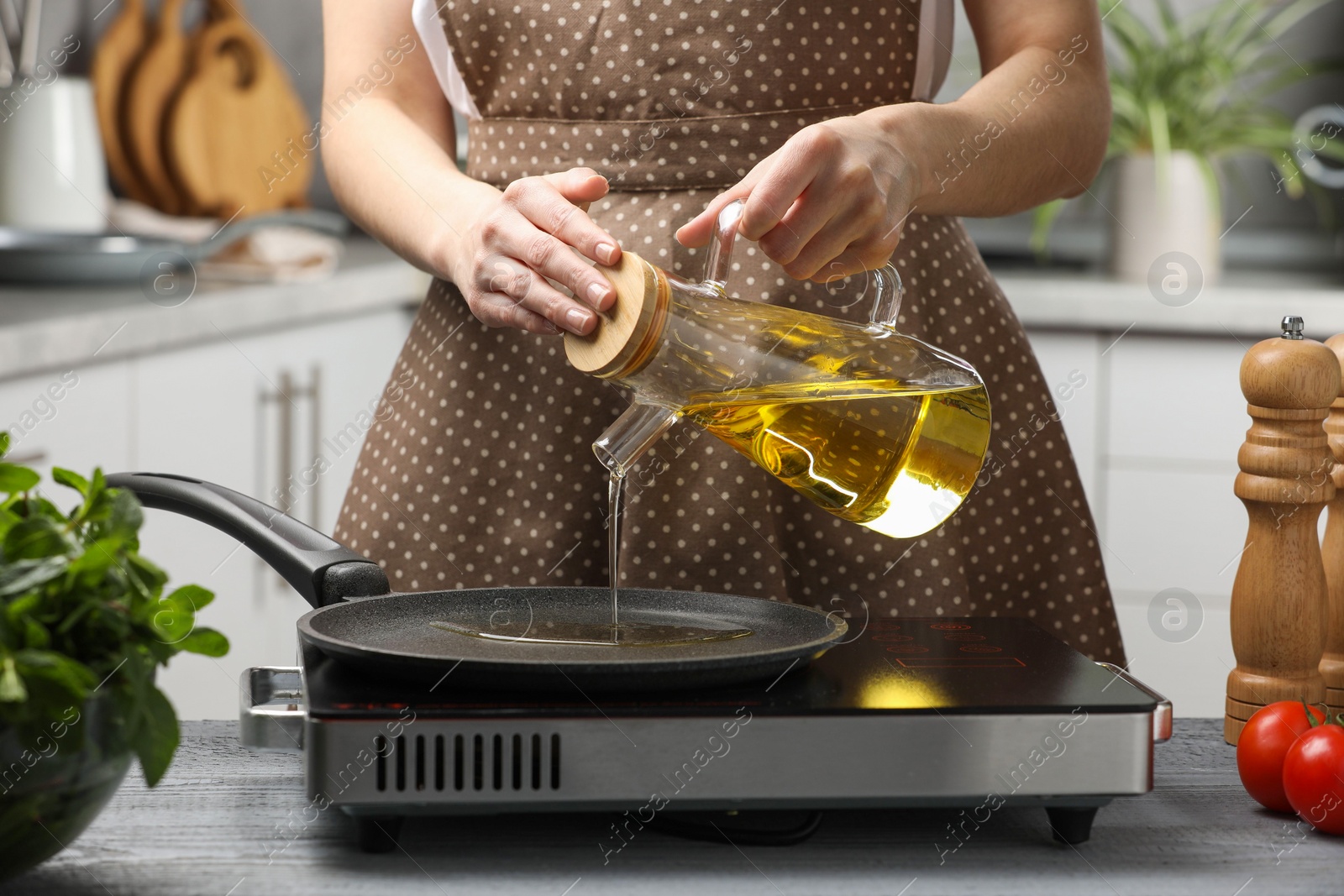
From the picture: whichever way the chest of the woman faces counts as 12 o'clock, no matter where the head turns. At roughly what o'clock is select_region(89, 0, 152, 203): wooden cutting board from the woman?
The wooden cutting board is roughly at 5 o'clock from the woman.

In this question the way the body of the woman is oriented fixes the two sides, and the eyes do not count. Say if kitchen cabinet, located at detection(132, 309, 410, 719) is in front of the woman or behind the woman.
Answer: behind

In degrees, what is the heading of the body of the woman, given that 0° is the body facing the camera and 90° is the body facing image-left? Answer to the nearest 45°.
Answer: approximately 0°
